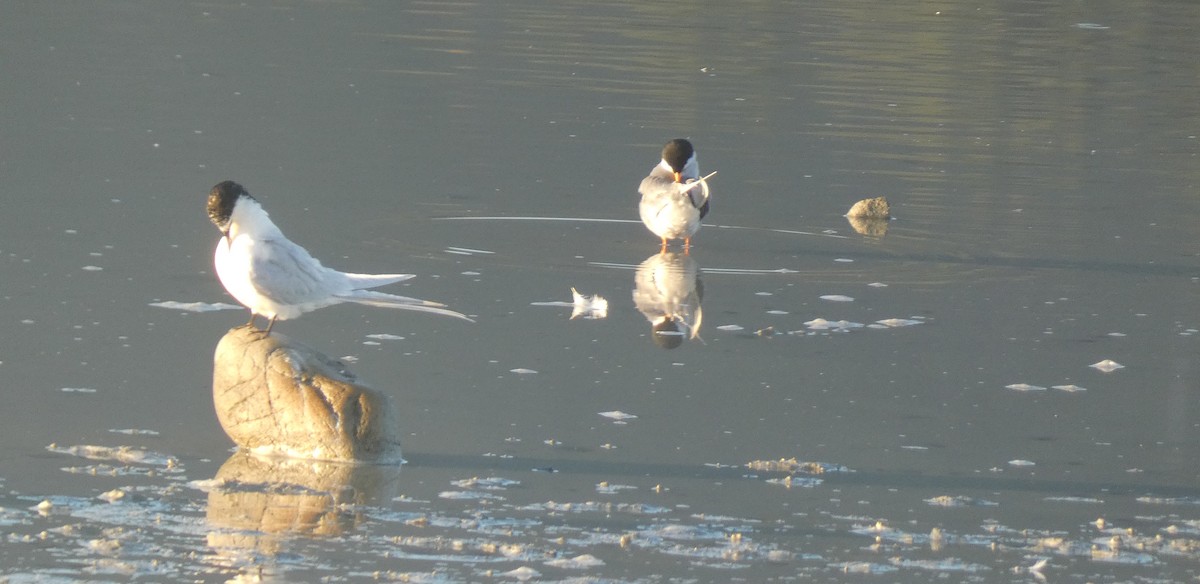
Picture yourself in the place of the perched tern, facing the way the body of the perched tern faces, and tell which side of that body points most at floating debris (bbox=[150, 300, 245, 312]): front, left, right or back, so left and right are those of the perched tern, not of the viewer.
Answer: right

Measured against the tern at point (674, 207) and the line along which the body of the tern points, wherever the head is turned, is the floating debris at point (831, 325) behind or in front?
in front

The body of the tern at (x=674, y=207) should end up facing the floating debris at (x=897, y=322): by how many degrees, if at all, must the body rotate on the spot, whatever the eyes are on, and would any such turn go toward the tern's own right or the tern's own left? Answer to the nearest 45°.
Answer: approximately 45° to the tern's own left

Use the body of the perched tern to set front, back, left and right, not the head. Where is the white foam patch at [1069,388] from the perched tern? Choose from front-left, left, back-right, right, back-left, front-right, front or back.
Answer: back

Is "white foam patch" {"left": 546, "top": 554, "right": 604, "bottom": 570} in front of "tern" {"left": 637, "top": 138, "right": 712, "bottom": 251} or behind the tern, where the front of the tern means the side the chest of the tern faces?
in front

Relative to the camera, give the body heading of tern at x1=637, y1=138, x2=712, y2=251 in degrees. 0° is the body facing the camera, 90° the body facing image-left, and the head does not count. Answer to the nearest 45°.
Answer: approximately 0°

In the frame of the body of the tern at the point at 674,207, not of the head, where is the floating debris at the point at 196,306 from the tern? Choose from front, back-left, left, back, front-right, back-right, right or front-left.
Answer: front-right

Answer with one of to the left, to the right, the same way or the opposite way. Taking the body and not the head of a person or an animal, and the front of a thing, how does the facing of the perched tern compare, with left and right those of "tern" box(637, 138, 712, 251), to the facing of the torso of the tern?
to the right

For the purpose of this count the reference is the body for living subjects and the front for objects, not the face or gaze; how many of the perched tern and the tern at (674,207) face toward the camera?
1

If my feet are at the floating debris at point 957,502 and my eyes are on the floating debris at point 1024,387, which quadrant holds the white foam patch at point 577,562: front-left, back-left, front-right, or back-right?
back-left

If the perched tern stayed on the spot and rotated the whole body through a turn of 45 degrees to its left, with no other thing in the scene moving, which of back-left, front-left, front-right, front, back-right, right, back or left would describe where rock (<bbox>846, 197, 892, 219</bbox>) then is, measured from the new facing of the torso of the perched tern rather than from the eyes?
back

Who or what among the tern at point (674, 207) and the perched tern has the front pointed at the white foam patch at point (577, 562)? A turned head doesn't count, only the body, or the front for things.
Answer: the tern

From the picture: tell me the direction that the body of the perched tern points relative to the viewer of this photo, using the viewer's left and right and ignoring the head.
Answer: facing to the left of the viewer
